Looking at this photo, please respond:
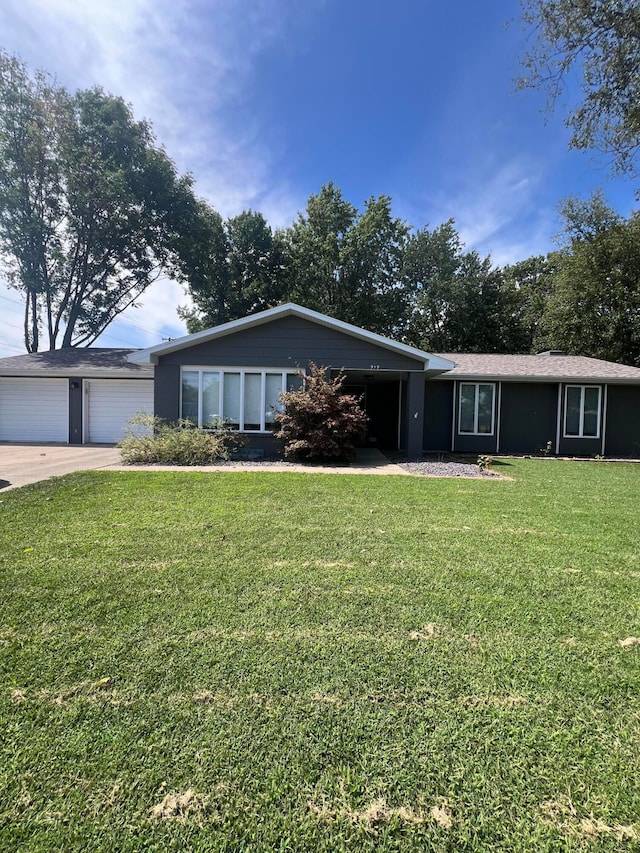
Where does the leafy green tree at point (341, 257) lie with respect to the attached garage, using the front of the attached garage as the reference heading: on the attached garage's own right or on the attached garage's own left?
on the attached garage's own left

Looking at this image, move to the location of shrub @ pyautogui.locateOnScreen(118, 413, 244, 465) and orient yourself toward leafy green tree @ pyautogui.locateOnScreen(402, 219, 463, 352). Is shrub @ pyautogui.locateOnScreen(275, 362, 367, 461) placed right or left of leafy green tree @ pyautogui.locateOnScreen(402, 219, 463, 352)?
right

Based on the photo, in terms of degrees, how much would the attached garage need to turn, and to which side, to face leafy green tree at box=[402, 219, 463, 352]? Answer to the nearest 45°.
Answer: approximately 90° to its left

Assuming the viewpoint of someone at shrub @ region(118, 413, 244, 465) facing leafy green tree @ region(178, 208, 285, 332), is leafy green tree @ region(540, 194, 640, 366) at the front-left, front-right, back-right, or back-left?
front-right

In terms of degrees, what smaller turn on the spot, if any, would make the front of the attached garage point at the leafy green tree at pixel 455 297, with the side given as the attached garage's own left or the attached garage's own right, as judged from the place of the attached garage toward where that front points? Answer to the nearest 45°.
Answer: approximately 90° to the attached garage's own left

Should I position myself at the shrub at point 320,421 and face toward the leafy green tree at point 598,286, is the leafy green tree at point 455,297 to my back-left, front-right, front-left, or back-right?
front-left

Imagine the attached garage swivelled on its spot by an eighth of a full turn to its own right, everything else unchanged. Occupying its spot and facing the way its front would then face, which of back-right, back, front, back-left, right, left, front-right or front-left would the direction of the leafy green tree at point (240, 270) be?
back

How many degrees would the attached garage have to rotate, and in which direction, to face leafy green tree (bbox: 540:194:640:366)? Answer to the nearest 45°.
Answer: approximately 90° to its left

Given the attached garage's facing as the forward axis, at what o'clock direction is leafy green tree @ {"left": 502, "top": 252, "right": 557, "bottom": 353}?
The leafy green tree is roughly at 9 o'clock from the attached garage.

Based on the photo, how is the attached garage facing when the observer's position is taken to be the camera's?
facing the viewer

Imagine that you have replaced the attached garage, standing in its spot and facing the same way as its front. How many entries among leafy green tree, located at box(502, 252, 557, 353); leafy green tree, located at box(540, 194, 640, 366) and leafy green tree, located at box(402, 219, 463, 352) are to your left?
3

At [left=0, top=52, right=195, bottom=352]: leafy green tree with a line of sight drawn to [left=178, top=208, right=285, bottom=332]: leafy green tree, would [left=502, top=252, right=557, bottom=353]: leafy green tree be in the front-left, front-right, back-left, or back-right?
front-right
